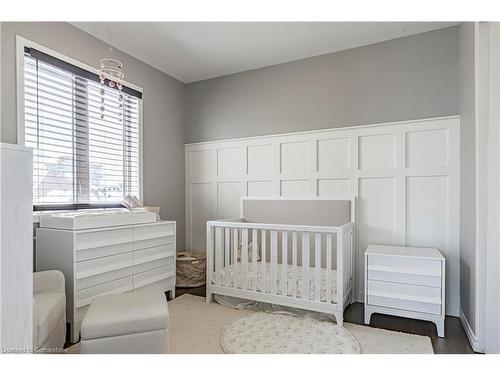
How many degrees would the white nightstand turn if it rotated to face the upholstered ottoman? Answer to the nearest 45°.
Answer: approximately 45° to its right

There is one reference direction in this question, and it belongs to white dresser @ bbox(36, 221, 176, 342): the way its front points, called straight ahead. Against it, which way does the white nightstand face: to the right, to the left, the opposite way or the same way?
to the right

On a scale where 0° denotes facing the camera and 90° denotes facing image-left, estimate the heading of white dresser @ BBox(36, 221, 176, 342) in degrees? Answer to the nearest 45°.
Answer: approximately 315°

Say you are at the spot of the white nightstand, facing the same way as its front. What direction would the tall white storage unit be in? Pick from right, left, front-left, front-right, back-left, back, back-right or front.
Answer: front-right

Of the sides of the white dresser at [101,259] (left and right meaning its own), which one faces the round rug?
front

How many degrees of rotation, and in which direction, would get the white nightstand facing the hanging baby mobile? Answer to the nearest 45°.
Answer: approximately 45° to its right

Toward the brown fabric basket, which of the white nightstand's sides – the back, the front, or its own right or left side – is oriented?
right

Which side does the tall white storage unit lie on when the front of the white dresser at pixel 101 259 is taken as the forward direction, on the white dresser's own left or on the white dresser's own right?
on the white dresser's own right

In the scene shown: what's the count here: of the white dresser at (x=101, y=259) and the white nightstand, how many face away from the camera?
0

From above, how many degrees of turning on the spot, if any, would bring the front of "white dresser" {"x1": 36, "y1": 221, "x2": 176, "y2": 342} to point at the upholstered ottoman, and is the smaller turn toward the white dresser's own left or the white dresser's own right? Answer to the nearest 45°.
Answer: approximately 45° to the white dresser's own right

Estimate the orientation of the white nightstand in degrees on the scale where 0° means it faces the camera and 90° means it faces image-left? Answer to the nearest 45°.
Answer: approximately 0°
